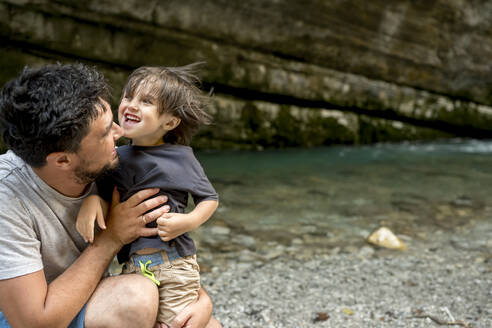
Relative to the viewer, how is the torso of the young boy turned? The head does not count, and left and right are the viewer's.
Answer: facing the viewer and to the left of the viewer

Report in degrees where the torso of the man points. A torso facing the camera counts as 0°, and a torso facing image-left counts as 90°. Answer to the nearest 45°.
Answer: approximately 270°

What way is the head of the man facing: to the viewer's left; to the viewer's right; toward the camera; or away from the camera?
to the viewer's right

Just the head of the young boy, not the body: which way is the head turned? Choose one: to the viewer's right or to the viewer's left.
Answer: to the viewer's left
